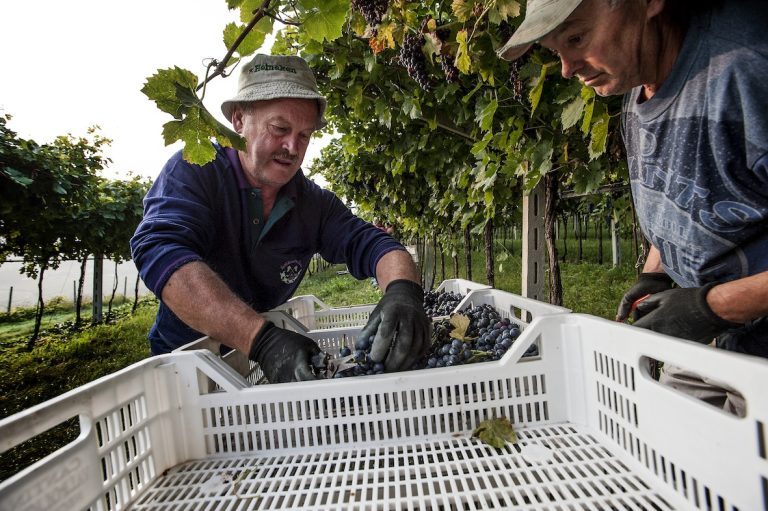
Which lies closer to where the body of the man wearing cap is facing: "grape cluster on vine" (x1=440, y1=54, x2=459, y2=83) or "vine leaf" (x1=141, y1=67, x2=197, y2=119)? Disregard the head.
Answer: the vine leaf

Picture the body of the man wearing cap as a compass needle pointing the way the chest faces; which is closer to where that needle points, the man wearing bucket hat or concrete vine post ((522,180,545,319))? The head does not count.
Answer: the man wearing bucket hat

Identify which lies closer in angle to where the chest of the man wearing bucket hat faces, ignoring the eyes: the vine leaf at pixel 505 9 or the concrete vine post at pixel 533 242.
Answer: the vine leaf

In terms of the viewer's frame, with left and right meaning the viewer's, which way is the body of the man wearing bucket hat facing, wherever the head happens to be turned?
facing the viewer and to the right of the viewer

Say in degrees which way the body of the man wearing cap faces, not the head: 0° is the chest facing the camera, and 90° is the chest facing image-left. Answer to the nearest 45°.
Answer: approximately 45°

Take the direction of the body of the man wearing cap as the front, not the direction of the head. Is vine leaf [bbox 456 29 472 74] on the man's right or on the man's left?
on the man's right

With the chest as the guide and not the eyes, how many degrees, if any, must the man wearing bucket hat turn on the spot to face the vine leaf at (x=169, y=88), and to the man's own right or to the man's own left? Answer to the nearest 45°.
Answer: approximately 45° to the man's own right

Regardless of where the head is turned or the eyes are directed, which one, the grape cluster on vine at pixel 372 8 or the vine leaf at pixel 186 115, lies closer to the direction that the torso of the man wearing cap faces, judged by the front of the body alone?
the vine leaf

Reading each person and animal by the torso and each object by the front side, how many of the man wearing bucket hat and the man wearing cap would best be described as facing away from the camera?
0

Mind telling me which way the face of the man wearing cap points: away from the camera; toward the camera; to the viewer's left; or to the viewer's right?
to the viewer's left
